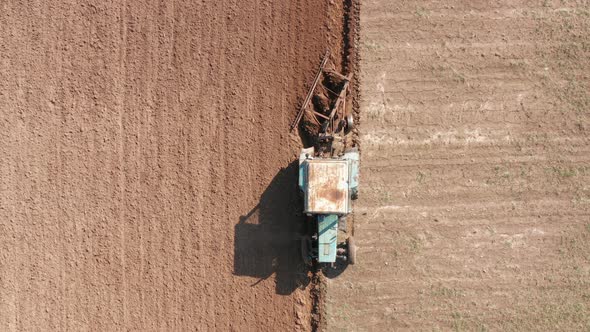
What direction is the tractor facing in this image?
toward the camera
